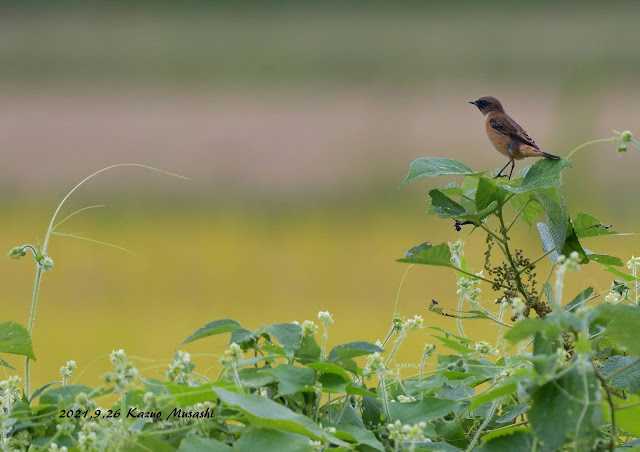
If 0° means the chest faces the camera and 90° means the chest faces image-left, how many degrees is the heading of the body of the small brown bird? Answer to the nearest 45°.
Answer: approximately 90°
